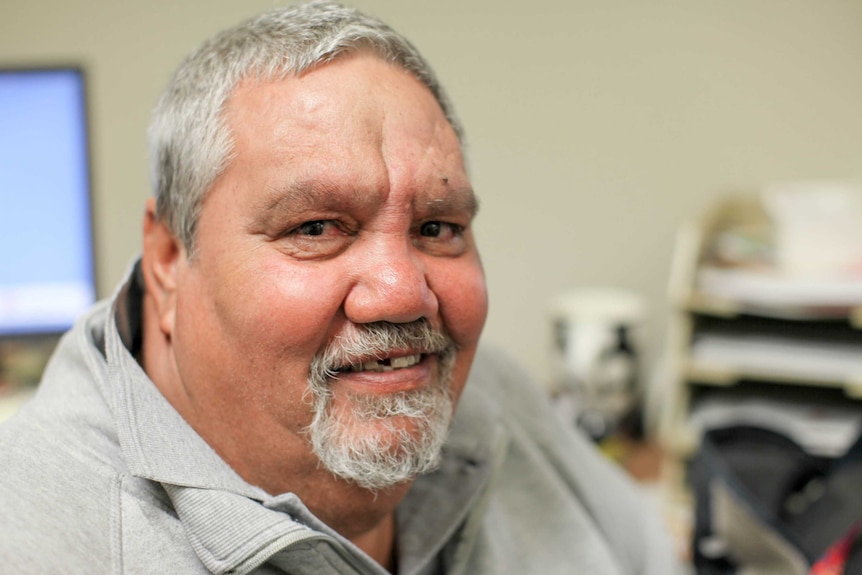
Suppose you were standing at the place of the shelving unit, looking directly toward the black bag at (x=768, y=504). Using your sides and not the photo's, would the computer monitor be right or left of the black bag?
right

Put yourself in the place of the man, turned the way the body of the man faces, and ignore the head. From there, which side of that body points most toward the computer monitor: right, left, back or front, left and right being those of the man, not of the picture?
back

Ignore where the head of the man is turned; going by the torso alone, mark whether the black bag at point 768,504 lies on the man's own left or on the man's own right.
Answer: on the man's own left

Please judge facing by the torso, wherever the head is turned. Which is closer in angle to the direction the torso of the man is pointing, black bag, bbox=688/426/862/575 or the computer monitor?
the black bag

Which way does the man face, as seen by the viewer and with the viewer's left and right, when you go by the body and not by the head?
facing the viewer and to the right of the viewer

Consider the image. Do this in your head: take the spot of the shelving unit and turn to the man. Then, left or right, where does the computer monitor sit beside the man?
right

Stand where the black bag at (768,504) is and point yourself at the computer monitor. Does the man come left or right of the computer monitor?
left

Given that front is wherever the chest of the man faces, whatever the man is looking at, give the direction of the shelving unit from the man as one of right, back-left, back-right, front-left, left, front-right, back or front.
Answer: left
